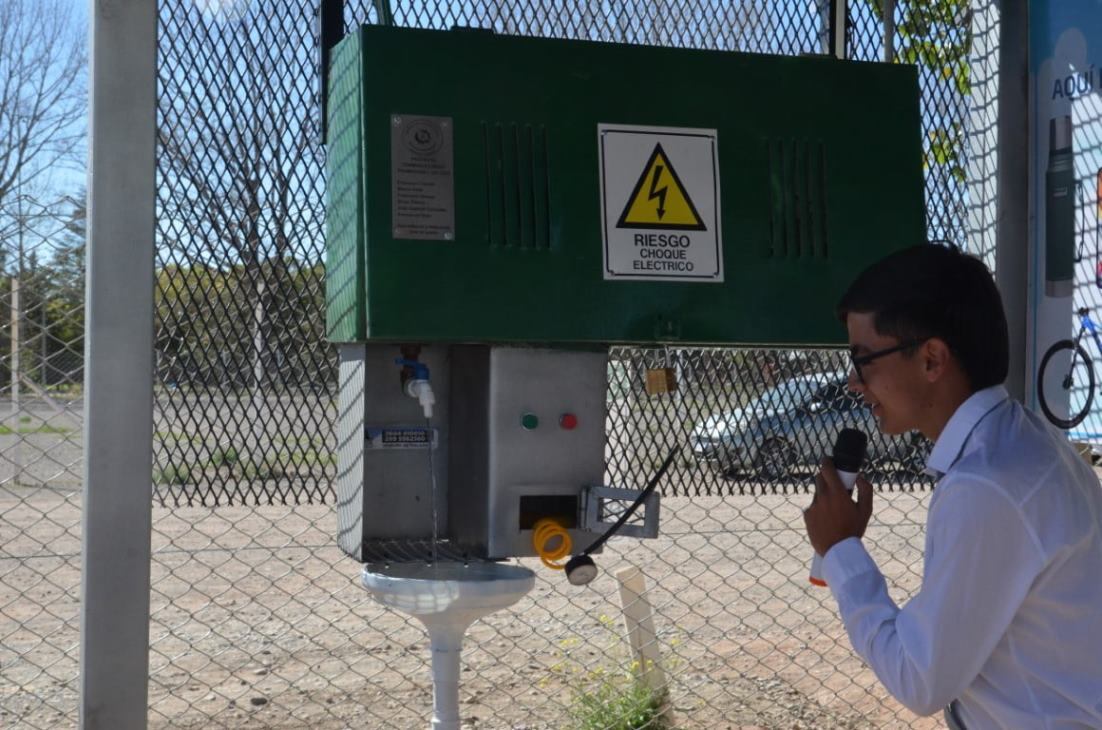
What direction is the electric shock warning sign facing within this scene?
toward the camera

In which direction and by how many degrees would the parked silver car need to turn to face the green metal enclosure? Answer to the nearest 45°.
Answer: approximately 45° to its left

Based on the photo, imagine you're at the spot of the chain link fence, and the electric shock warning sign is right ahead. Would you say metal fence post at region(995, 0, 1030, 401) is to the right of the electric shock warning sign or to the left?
left

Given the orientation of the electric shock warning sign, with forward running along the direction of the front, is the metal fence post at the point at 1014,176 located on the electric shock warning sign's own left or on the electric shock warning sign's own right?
on the electric shock warning sign's own left

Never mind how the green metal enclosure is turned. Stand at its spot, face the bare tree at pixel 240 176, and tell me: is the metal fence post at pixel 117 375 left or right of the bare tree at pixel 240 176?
left

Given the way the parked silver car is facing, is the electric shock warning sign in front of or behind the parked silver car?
in front

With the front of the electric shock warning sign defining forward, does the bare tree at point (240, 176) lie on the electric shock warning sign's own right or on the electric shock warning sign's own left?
on the electric shock warning sign's own right

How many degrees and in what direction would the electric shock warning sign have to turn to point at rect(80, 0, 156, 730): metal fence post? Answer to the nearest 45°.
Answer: approximately 90° to its right

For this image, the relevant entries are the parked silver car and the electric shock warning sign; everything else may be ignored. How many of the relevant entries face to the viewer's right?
0
